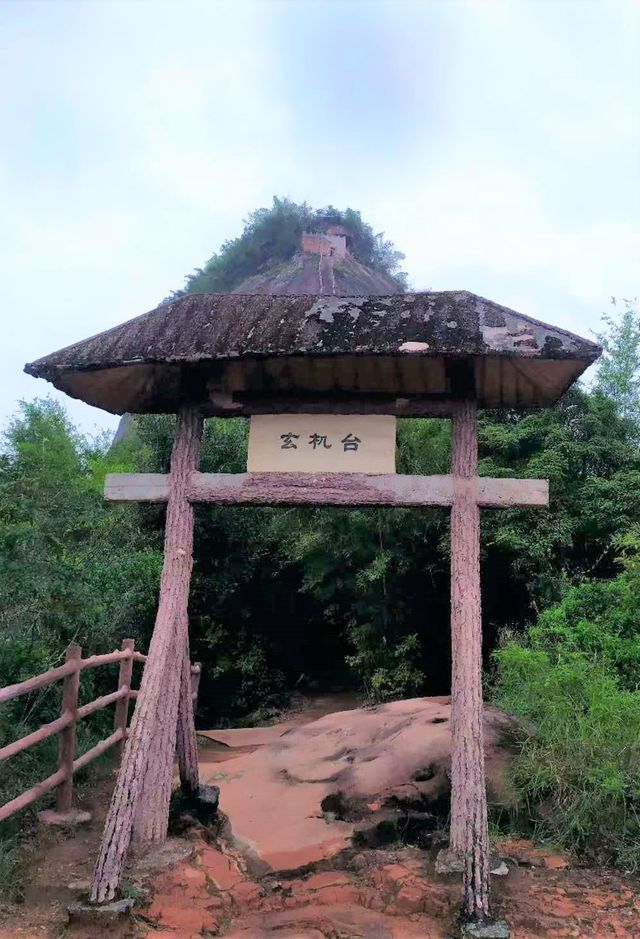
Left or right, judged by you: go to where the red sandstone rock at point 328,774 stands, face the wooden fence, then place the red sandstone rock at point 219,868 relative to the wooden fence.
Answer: left

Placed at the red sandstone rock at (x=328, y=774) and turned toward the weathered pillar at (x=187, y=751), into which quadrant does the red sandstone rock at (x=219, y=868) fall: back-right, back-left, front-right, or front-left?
front-left

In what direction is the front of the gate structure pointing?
toward the camera
